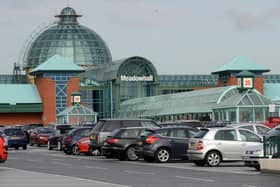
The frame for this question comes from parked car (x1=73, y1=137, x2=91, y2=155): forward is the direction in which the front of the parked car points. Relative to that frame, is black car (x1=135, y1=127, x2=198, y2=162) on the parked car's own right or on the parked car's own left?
on the parked car's own left

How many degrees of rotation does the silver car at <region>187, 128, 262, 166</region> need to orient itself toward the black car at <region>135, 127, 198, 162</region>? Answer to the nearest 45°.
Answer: approximately 90° to its left
